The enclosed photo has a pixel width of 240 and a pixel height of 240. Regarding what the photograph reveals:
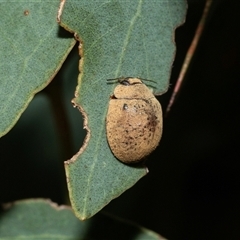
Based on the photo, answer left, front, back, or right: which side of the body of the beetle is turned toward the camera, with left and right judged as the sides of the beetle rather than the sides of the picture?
back
